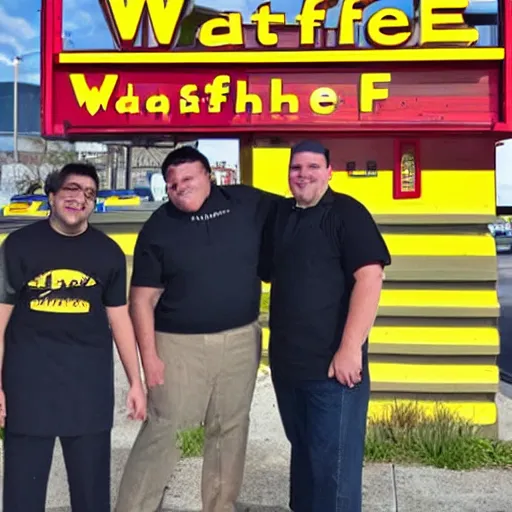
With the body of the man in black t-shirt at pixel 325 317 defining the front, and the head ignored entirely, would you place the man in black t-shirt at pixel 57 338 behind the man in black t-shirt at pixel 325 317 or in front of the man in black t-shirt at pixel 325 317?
in front

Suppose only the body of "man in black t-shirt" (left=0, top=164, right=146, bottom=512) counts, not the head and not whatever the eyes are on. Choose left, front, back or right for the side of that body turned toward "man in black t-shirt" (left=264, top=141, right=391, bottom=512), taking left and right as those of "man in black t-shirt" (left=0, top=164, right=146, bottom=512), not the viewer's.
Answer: left

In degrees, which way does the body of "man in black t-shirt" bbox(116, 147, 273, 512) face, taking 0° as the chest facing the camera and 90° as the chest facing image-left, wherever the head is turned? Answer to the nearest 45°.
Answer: approximately 0°

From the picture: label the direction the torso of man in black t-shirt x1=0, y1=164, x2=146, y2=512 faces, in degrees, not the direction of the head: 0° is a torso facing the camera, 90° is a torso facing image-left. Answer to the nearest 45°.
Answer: approximately 0°

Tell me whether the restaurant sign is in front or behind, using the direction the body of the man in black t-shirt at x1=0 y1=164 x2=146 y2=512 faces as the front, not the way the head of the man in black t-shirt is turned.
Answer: behind

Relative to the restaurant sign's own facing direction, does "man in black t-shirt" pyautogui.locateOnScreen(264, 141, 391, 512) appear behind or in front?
in front
